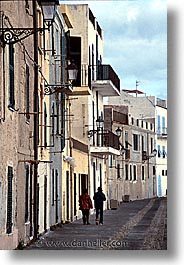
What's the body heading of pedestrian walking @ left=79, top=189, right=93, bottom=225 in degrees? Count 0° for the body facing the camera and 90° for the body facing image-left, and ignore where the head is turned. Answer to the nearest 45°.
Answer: approximately 180°

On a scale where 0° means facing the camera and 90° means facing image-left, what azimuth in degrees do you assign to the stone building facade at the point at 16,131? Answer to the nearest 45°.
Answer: approximately 270°

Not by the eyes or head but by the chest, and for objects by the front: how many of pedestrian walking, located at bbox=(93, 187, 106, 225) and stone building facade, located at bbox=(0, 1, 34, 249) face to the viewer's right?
1

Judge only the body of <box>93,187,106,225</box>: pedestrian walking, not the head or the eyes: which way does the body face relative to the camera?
away from the camera

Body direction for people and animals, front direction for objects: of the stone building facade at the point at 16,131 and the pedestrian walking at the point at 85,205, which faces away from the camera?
the pedestrian walking

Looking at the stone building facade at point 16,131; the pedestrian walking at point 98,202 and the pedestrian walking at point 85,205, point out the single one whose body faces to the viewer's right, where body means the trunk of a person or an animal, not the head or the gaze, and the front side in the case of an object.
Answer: the stone building facade
